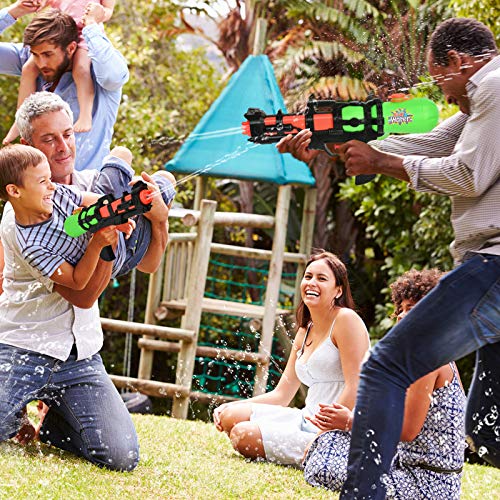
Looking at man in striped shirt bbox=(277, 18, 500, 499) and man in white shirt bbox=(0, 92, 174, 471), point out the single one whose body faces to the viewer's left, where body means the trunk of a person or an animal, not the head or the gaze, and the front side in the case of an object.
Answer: man in striped shirt bbox=(277, 18, 500, 499)

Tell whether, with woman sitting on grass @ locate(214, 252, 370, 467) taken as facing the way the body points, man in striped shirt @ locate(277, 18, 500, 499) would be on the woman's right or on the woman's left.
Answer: on the woman's left

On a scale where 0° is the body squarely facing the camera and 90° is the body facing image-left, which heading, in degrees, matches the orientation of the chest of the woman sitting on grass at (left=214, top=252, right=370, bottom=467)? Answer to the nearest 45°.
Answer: approximately 45°

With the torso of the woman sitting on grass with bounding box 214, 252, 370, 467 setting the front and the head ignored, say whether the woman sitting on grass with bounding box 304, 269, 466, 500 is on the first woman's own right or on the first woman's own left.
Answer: on the first woman's own left

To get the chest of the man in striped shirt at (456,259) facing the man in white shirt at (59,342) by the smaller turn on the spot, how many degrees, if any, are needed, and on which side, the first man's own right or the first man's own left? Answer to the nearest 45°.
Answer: approximately 45° to the first man's own right

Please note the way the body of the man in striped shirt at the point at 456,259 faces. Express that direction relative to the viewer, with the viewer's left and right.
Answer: facing to the left of the viewer

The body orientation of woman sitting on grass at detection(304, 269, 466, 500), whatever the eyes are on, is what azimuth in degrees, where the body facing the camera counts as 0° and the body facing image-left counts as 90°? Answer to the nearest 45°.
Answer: approximately 90°

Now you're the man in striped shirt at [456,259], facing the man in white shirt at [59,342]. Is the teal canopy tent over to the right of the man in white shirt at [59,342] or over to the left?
right

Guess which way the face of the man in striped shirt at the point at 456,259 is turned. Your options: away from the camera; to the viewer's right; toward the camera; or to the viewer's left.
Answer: to the viewer's left

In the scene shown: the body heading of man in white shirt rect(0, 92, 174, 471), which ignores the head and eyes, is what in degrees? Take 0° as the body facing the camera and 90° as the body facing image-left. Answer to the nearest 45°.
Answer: approximately 315°
